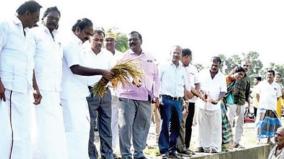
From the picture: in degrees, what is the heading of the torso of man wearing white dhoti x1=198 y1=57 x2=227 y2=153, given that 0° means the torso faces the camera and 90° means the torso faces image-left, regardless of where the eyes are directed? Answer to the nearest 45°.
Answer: approximately 0°

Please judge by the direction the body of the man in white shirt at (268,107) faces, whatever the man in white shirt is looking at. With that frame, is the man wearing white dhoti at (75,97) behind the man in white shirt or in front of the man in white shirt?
in front

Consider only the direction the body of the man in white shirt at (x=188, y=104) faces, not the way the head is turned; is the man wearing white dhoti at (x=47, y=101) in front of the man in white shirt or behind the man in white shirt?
in front

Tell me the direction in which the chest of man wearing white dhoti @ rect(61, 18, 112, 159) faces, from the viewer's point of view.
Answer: to the viewer's right

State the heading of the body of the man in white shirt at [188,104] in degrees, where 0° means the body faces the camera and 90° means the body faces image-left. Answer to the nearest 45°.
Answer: approximately 45°

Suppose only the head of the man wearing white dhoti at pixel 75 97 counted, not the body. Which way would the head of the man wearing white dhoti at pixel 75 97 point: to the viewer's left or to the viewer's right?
to the viewer's right

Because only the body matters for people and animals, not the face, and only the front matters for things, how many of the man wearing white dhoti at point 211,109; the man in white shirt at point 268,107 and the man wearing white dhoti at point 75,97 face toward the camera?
2
